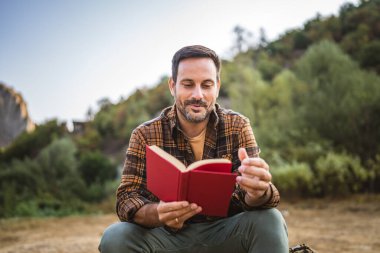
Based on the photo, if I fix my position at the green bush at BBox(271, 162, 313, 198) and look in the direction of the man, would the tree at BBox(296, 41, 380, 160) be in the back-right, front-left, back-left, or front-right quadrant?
back-left

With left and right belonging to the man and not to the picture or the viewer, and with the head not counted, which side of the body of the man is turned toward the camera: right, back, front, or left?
front

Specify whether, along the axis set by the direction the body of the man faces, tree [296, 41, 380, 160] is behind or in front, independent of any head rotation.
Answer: behind

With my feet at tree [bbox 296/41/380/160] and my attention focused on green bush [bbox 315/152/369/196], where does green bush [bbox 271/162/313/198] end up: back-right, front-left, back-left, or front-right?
front-right

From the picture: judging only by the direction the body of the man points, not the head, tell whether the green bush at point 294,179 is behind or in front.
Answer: behind

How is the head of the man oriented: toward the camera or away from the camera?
toward the camera
